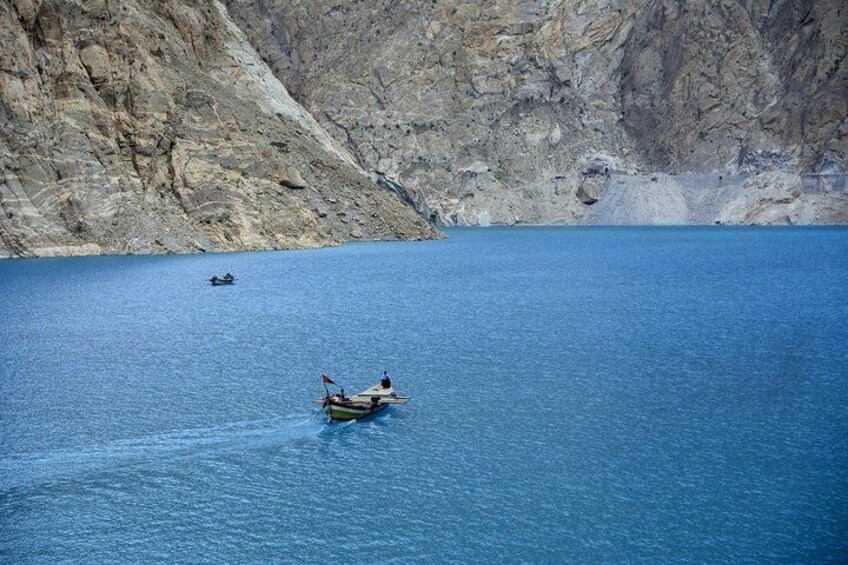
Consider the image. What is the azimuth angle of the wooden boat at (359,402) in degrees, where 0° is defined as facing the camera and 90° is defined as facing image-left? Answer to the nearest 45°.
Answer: approximately 225°
